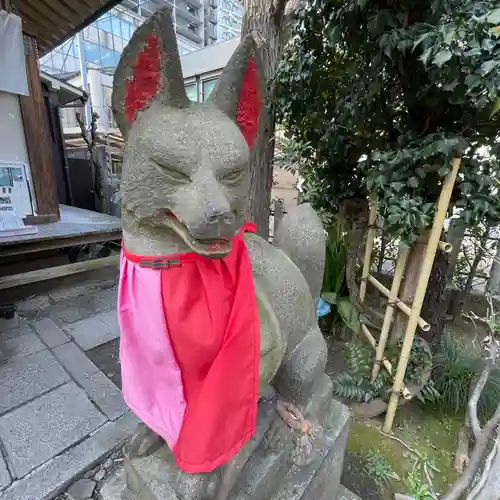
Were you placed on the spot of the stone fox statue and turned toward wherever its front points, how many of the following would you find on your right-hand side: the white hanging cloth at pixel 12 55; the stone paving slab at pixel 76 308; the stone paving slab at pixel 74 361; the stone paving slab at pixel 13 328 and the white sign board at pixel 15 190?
5

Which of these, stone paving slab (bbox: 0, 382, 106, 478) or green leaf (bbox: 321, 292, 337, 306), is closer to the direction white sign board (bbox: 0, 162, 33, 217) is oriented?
the stone paving slab

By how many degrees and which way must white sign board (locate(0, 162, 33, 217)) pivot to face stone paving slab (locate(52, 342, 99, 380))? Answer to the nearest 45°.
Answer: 0° — it already faces it

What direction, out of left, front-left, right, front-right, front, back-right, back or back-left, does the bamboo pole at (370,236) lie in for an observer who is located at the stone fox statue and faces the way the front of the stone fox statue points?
back

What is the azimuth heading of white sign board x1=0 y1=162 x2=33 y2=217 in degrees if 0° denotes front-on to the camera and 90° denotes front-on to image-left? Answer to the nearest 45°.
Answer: approximately 0°

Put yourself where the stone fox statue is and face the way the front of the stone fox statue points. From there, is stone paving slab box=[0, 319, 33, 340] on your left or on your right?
on your right

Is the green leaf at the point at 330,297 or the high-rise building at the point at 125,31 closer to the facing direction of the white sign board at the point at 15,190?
the green leaf

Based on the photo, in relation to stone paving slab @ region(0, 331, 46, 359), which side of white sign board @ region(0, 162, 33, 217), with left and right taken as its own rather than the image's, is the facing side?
front

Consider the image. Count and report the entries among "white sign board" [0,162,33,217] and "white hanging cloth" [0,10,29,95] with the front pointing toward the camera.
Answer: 2

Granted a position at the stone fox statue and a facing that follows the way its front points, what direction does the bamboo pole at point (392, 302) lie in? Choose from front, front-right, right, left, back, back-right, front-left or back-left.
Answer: back
